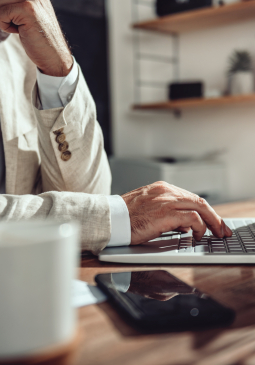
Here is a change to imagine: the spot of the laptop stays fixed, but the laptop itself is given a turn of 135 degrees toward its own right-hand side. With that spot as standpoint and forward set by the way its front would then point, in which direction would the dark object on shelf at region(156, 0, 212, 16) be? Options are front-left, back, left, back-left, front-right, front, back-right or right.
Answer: front-left

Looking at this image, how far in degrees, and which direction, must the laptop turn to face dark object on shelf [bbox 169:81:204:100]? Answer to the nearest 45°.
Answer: approximately 90° to its right

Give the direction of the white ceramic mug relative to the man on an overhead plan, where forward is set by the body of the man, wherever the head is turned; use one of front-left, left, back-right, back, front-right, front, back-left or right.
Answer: front-right

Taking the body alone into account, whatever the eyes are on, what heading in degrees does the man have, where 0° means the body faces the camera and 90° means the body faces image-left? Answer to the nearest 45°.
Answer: approximately 315°

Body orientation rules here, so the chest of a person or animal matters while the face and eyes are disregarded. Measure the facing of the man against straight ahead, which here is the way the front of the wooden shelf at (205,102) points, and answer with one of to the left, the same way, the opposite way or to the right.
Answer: to the left

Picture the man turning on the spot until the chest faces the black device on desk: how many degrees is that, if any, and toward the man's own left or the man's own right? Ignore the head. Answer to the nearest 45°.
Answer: approximately 45° to the man's own right

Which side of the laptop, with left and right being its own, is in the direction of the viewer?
left

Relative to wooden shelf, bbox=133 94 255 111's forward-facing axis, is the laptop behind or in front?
in front

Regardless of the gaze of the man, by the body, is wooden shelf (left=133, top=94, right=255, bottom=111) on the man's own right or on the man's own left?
on the man's own left

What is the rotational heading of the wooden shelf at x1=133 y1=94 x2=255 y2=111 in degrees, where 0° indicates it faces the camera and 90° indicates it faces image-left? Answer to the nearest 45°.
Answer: approximately 45°

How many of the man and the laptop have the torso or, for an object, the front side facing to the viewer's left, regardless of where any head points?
1
